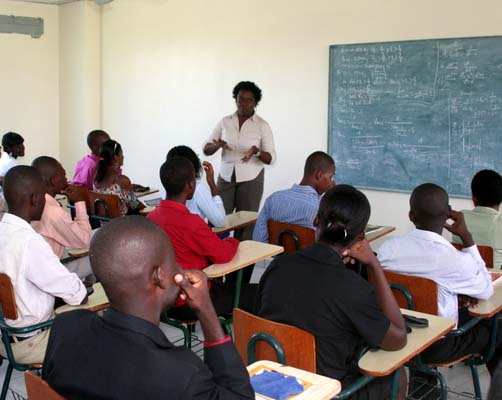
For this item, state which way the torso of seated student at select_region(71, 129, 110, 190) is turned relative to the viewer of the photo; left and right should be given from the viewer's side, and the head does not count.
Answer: facing away from the viewer and to the right of the viewer

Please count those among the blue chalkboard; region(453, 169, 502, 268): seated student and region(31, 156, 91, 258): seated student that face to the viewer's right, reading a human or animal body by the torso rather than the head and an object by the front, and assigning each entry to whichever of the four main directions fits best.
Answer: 1

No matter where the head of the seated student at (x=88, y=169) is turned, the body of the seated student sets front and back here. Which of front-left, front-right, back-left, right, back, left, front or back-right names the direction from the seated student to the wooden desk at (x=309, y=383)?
back-right

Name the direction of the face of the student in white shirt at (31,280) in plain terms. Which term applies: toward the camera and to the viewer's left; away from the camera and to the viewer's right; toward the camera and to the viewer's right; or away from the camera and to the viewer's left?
away from the camera and to the viewer's right

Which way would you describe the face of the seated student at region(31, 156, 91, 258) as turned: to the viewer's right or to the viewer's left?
to the viewer's right

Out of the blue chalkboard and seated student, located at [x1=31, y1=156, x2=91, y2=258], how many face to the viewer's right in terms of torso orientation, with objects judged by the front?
1

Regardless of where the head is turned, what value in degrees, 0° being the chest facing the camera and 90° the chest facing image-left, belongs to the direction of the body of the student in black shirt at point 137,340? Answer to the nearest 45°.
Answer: approximately 225°

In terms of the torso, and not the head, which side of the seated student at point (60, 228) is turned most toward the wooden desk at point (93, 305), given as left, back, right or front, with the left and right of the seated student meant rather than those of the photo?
right

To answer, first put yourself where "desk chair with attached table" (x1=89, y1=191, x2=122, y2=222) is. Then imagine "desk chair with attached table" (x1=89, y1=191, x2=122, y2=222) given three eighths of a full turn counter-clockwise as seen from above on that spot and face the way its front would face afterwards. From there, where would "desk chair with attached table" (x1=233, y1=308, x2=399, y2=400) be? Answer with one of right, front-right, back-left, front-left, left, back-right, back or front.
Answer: left

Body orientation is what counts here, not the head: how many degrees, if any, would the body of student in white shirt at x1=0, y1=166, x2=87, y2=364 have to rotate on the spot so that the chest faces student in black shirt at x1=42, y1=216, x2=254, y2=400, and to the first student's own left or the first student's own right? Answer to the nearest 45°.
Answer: approximately 135° to the first student's own right

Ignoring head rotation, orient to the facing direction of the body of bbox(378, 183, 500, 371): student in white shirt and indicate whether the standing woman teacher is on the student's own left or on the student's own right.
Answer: on the student's own left
